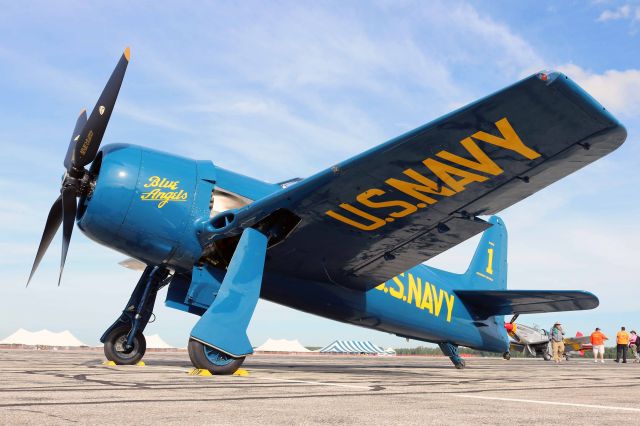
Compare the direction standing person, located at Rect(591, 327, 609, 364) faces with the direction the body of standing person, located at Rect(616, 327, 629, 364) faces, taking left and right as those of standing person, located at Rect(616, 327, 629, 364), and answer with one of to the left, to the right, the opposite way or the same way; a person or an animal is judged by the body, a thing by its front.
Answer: the same way

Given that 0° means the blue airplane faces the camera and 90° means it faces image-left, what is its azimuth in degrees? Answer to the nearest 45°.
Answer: approximately 45°

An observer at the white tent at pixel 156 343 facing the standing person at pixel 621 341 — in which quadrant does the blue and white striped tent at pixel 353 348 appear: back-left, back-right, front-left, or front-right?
front-left

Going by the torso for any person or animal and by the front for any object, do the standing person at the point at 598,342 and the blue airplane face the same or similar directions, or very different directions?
very different directions

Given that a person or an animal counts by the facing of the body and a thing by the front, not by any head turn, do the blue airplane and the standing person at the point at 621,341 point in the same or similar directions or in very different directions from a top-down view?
very different directions
